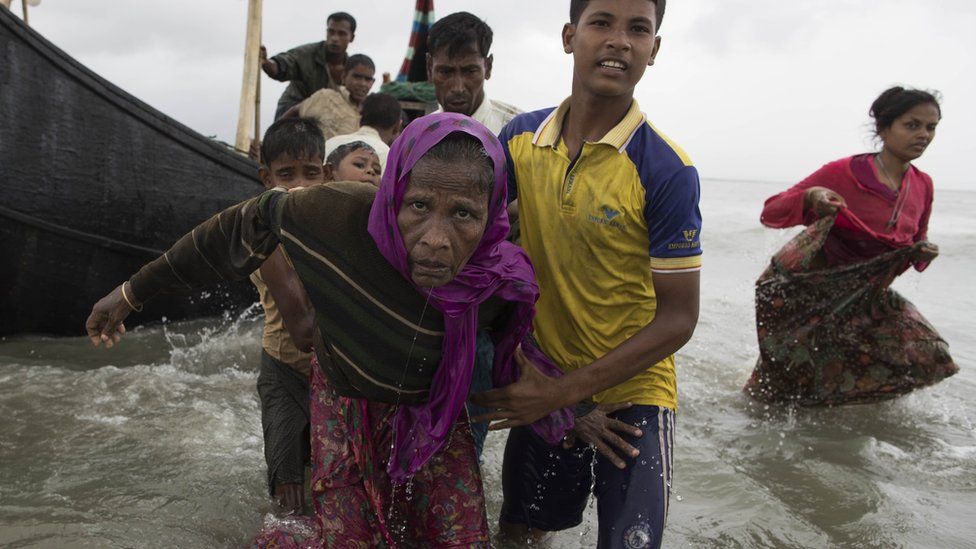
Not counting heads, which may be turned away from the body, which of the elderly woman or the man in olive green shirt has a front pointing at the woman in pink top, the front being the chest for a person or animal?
the man in olive green shirt

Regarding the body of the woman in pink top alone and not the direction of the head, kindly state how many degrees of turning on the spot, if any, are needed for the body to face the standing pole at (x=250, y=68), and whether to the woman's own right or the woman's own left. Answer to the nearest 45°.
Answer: approximately 135° to the woman's own right

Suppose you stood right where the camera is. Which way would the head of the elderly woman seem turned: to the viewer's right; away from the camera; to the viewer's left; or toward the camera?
toward the camera

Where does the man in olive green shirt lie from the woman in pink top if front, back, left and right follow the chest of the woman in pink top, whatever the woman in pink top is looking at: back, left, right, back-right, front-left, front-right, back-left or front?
back-right

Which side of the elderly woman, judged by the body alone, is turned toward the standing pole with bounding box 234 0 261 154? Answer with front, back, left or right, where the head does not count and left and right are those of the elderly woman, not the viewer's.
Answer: back

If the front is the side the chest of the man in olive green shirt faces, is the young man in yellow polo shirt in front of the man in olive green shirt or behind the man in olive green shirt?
in front

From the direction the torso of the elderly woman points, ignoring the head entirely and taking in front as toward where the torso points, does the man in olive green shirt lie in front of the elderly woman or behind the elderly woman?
behind

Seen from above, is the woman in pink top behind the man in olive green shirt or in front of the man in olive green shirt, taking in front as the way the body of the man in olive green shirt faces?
in front

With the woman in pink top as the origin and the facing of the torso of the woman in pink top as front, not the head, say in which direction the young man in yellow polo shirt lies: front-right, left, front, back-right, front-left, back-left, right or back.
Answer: front-right

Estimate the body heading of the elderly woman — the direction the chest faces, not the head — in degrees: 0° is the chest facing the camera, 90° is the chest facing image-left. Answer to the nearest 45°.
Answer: approximately 0°

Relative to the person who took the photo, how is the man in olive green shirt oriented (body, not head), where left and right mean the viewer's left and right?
facing the viewer and to the right of the viewer

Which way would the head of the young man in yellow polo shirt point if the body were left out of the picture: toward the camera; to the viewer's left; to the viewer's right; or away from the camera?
toward the camera
